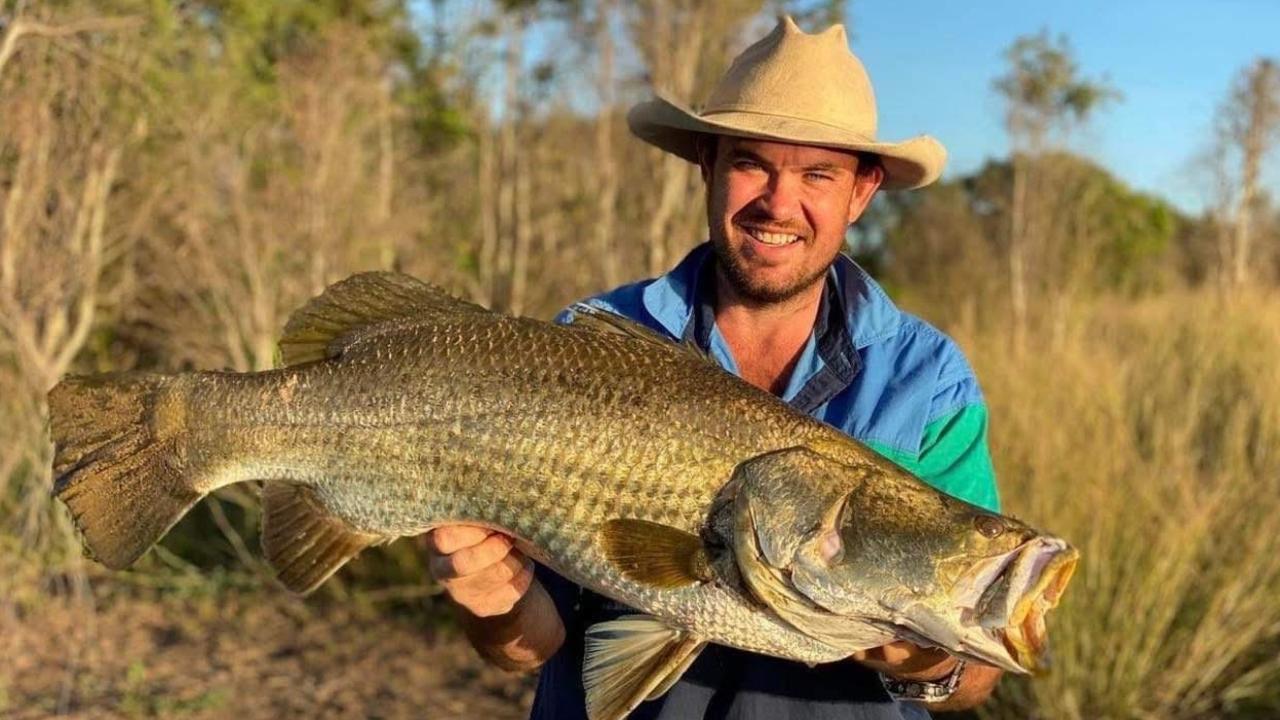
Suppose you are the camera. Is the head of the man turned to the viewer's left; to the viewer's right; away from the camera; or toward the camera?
toward the camera

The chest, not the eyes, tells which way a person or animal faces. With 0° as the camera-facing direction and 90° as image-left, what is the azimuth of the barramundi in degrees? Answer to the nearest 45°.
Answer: approximately 270°

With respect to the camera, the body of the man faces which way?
toward the camera
